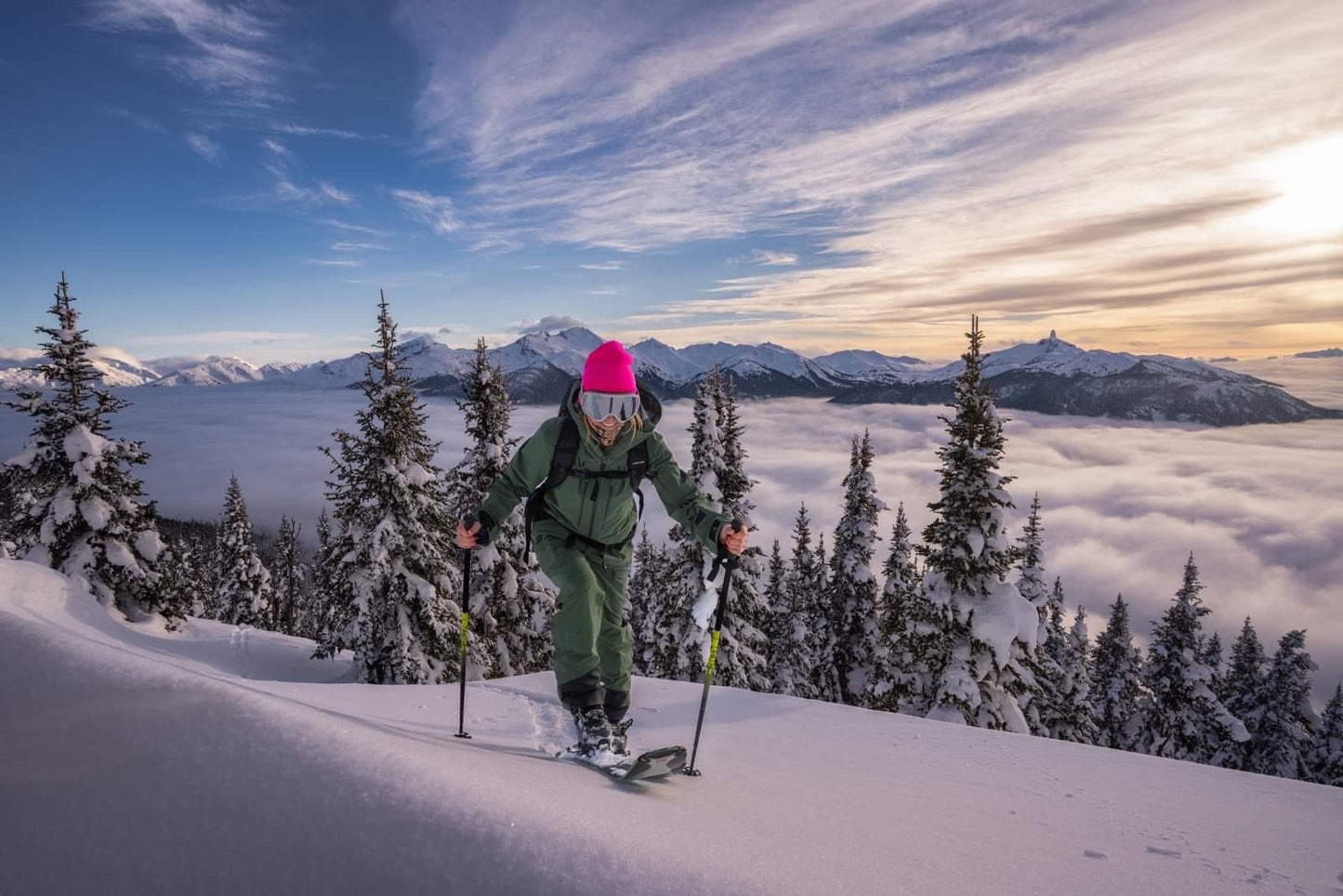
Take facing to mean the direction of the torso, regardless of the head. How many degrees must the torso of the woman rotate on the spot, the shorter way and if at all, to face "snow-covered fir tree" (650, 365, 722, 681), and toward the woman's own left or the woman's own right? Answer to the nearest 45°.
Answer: approximately 180°

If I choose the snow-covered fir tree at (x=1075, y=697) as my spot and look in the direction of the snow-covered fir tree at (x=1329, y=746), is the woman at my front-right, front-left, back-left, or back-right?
back-right

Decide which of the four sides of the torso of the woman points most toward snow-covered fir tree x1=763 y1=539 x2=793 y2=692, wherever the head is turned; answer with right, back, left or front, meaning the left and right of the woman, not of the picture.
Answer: back

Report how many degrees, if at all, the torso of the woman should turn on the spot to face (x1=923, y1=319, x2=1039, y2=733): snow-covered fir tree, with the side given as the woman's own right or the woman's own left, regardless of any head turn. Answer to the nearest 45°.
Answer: approximately 135° to the woman's own left

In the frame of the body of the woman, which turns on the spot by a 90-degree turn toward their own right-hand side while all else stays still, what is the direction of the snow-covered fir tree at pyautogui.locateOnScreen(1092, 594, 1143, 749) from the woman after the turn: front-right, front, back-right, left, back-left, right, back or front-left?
back-right

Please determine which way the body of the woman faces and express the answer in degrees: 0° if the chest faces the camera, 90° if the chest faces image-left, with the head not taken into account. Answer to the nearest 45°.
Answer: approximately 0°

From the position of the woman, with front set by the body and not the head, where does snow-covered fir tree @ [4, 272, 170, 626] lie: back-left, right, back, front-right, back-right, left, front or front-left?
back-right

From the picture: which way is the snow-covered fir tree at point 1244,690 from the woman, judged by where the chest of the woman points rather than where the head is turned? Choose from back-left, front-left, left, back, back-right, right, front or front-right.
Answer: back-left

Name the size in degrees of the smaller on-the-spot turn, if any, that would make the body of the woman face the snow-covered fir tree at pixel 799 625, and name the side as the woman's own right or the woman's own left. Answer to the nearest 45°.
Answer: approximately 180°

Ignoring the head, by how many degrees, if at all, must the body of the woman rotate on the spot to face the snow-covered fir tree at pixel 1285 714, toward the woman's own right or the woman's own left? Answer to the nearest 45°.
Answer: approximately 135° to the woman's own left
